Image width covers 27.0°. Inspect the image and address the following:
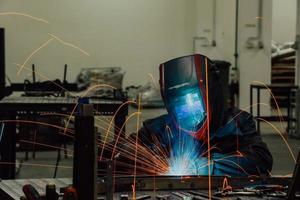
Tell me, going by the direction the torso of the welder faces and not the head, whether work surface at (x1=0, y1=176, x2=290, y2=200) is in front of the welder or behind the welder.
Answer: in front

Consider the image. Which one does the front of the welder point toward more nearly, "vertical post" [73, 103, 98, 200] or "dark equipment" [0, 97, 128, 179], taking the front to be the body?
the vertical post

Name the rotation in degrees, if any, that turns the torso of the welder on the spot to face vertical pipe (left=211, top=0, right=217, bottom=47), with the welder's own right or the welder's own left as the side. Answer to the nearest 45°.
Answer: approximately 135° to the welder's own right

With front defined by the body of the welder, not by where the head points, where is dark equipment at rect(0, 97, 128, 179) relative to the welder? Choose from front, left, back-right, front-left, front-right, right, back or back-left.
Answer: right

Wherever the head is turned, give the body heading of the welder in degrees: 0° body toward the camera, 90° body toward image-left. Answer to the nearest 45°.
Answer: approximately 45°

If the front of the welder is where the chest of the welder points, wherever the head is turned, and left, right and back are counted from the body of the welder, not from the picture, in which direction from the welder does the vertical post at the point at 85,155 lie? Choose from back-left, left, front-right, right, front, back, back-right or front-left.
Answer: front-right

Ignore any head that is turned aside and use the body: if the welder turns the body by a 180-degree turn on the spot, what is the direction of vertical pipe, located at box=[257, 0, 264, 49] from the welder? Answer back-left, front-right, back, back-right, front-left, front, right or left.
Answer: front-left
